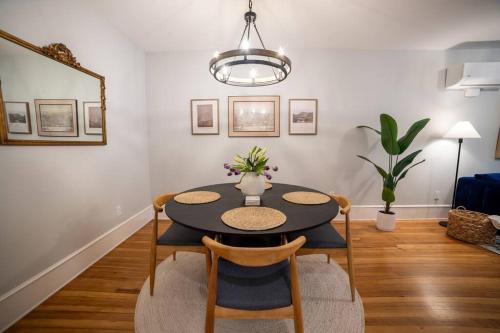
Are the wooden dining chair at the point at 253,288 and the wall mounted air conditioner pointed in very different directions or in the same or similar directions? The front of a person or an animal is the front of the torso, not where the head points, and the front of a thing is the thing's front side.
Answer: very different directions

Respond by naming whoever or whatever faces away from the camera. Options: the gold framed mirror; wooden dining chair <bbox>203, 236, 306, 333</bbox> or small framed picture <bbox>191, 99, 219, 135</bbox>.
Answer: the wooden dining chair

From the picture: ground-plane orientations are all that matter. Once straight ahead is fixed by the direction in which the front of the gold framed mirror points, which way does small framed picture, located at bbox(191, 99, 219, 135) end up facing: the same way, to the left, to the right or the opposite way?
to the right

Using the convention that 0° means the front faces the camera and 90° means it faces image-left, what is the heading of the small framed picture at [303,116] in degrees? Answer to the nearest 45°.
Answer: approximately 0°

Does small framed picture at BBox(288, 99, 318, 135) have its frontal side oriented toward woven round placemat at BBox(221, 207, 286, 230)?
yes

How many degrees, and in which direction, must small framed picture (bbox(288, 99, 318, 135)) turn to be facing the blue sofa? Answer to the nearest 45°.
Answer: approximately 90° to its left

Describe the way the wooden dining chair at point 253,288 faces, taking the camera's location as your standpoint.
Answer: facing away from the viewer

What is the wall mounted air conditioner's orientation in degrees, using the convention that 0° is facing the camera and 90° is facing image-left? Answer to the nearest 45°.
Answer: approximately 315°

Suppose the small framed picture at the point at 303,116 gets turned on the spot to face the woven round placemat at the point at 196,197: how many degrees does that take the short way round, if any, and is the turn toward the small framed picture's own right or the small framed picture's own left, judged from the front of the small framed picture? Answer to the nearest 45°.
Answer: approximately 45° to the small framed picture's own right

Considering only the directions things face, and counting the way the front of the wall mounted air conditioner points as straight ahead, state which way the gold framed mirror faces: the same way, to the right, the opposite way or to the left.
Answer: to the left

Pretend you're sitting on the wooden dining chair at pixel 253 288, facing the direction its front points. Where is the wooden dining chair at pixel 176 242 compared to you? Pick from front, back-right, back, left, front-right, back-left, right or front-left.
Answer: front-left

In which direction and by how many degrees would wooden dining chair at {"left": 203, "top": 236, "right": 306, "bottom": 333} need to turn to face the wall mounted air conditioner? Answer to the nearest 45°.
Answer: approximately 45° to its right

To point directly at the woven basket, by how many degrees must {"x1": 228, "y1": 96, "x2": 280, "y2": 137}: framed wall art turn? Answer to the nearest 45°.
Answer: approximately 90° to its left

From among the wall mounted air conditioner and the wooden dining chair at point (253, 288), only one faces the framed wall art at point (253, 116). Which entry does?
the wooden dining chair

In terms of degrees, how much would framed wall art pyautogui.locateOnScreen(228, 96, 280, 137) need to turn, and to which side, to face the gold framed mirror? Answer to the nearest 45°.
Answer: approximately 45° to its right
